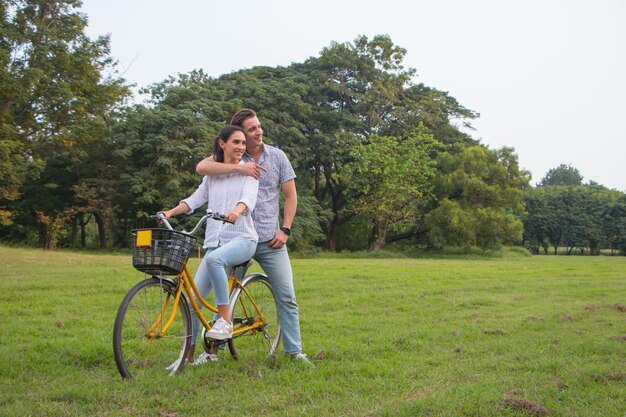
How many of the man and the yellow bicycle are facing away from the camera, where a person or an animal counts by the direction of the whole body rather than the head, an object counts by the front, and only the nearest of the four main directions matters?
0

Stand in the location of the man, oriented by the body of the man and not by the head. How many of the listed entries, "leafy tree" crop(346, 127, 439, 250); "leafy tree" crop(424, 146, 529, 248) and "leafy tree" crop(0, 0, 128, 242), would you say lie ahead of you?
0

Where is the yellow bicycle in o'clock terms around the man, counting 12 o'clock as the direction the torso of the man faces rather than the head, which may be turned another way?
The yellow bicycle is roughly at 2 o'clock from the man.

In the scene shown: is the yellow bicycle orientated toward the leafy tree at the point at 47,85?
no

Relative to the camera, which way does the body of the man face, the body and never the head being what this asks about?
toward the camera

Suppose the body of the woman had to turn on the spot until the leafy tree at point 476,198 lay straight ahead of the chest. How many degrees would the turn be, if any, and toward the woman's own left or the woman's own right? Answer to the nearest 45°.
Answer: approximately 180°

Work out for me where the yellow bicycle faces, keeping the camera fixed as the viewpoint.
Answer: facing the viewer and to the left of the viewer

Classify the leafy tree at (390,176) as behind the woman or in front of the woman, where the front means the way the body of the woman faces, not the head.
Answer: behind

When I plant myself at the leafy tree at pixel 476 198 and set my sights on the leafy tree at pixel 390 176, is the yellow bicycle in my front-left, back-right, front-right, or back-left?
front-left

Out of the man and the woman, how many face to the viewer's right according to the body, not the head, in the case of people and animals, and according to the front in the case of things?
0

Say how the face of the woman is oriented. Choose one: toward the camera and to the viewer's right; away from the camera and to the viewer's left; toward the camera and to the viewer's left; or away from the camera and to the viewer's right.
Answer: toward the camera and to the viewer's right

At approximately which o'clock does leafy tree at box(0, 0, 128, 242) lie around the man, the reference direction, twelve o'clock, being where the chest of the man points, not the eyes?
The leafy tree is roughly at 5 o'clock from the man.

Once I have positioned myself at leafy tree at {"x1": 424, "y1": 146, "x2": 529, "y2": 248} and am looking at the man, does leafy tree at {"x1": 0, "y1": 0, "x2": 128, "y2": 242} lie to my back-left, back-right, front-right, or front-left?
front-right
